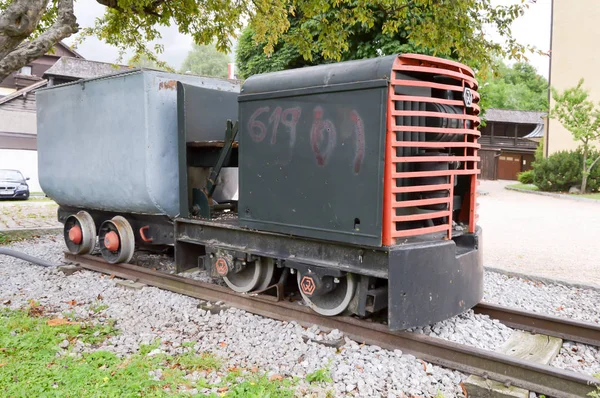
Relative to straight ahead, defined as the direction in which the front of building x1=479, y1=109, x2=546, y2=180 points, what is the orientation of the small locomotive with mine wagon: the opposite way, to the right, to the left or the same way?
to the left

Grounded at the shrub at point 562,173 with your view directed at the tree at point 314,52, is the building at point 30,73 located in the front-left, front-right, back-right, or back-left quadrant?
front-right

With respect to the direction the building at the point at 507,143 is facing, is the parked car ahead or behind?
ahead

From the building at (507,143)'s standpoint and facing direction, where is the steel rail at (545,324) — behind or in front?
in front

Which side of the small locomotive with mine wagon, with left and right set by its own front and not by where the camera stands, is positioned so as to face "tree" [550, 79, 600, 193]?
left

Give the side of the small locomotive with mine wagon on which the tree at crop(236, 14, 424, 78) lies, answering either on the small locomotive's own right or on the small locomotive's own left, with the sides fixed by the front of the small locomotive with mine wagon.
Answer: on the small locomotive's own left

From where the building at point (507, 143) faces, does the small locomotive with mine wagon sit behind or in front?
in front

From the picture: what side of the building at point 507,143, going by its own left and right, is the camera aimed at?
front

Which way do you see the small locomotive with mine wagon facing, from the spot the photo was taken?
facing the viewer and to the right of the viewer
